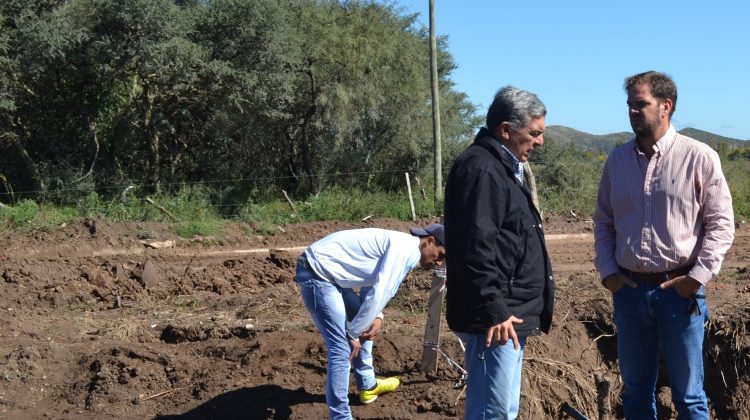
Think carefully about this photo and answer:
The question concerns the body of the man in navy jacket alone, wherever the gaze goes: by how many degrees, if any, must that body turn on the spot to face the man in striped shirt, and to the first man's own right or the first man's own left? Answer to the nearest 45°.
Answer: approximately 45° to the first man's own left

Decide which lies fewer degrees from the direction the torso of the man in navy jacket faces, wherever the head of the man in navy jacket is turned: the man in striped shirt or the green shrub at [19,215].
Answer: the man in striped shirt

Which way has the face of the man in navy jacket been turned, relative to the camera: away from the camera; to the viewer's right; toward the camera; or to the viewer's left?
to the viewer's right

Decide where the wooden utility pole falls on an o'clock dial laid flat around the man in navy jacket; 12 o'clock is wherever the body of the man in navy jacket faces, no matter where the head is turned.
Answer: The wooden utility pole is roughly at 9 o'clock from the man in navy jacket.

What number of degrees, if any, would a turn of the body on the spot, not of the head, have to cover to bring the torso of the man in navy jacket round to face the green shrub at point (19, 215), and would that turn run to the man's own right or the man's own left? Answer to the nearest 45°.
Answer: approximately 135° to the man's own left

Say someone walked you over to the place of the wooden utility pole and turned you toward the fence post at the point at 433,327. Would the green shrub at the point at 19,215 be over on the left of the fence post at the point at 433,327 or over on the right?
right

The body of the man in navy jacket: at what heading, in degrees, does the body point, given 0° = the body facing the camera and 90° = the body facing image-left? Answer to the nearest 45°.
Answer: approximately 270°
